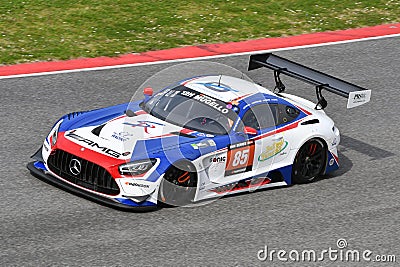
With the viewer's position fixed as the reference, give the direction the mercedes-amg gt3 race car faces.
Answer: facing the viewer and to the left of the viewer
